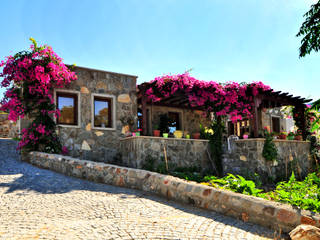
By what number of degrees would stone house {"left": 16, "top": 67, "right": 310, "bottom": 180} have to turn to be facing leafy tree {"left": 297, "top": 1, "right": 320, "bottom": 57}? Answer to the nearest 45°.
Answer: approximately 90° to its left

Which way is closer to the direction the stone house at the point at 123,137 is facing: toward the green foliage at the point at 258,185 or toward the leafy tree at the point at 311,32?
the green foliage

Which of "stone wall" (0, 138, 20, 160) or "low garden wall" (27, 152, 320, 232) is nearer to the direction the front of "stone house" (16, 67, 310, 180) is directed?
the low garden wall

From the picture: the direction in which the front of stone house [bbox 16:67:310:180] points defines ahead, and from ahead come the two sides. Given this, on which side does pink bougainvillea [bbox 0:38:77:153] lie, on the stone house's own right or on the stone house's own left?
on the stone house's own right

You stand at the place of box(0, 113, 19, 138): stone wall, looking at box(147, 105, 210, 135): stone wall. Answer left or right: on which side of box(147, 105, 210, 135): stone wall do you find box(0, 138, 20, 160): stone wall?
right

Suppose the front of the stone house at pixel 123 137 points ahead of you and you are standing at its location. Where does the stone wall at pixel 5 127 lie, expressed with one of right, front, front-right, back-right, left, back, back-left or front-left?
back-right

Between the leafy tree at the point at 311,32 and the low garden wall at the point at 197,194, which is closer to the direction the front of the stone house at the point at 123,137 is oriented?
the low garden wall

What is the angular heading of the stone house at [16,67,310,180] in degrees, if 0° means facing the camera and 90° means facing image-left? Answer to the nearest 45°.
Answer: approximately 0°

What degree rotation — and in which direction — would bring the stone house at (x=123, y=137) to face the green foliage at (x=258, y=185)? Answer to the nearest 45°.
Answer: approximately 45° to its left

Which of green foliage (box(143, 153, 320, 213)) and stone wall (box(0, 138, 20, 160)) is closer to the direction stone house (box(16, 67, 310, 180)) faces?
the green foliage

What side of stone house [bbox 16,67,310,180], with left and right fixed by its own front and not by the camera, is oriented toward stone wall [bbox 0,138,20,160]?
right
